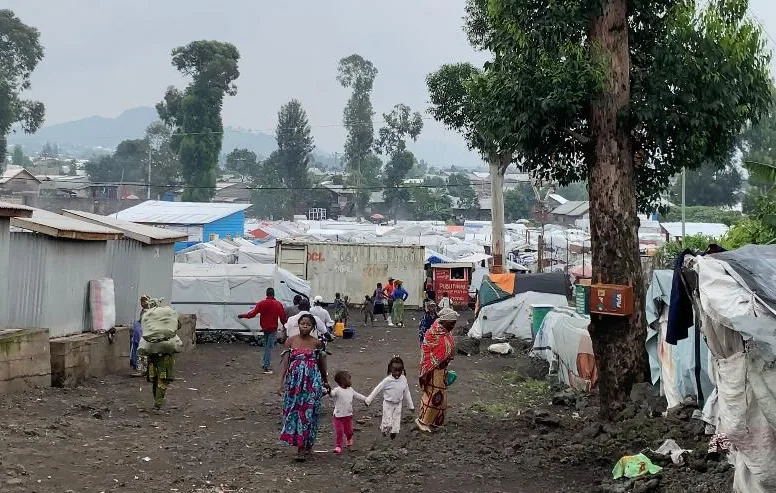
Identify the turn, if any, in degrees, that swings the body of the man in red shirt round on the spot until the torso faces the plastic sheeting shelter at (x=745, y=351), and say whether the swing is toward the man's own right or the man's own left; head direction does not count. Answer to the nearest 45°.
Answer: approximately 180°

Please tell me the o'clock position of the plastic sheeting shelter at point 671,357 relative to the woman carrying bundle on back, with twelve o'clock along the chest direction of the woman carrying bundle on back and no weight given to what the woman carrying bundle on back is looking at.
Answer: The plastic sheeting shelter is roughly at 4 o'clock from the woman carrying bundle on back.

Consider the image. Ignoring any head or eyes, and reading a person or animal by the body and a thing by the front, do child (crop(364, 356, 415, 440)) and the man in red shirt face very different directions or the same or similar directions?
very different directions

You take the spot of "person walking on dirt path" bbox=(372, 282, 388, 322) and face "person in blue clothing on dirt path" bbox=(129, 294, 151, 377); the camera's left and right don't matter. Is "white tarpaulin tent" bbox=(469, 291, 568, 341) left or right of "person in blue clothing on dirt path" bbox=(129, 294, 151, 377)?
left

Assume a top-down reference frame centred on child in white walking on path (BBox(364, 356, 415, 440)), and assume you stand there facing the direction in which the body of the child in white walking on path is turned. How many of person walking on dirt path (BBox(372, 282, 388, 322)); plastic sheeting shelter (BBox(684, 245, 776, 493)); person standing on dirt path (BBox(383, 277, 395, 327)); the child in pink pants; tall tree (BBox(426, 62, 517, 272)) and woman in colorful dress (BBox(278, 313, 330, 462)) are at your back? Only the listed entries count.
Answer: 3

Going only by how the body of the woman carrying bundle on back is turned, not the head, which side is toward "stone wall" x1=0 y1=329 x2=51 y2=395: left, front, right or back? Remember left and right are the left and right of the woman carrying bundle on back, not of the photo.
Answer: left

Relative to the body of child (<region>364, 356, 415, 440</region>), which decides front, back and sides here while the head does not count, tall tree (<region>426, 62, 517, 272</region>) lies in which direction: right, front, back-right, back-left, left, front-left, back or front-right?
back

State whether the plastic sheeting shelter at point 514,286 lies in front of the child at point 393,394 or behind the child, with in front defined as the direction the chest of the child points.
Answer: behind

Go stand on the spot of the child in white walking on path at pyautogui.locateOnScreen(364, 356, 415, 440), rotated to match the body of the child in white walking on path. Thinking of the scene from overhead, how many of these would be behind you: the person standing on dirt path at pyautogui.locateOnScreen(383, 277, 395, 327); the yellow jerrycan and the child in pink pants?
2

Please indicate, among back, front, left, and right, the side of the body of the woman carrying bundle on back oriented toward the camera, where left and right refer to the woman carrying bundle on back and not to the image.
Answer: back

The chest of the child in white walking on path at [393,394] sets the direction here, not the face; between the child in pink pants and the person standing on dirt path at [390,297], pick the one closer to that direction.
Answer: the child in pink pants

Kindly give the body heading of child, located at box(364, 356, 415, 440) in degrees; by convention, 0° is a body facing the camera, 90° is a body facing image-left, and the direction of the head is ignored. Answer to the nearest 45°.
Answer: approximately 0°

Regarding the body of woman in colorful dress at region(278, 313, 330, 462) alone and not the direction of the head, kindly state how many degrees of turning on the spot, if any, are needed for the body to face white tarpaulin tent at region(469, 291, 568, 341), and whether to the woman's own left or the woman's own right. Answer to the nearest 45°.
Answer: approximately 180°
